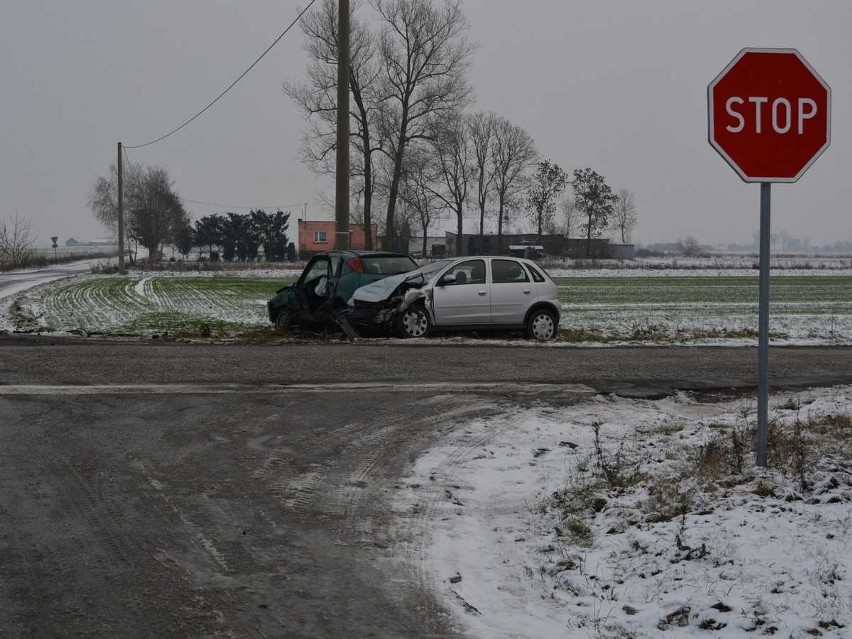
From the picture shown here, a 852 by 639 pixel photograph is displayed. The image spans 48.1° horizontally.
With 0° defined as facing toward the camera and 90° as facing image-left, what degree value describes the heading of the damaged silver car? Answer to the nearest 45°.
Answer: approximately 90°
